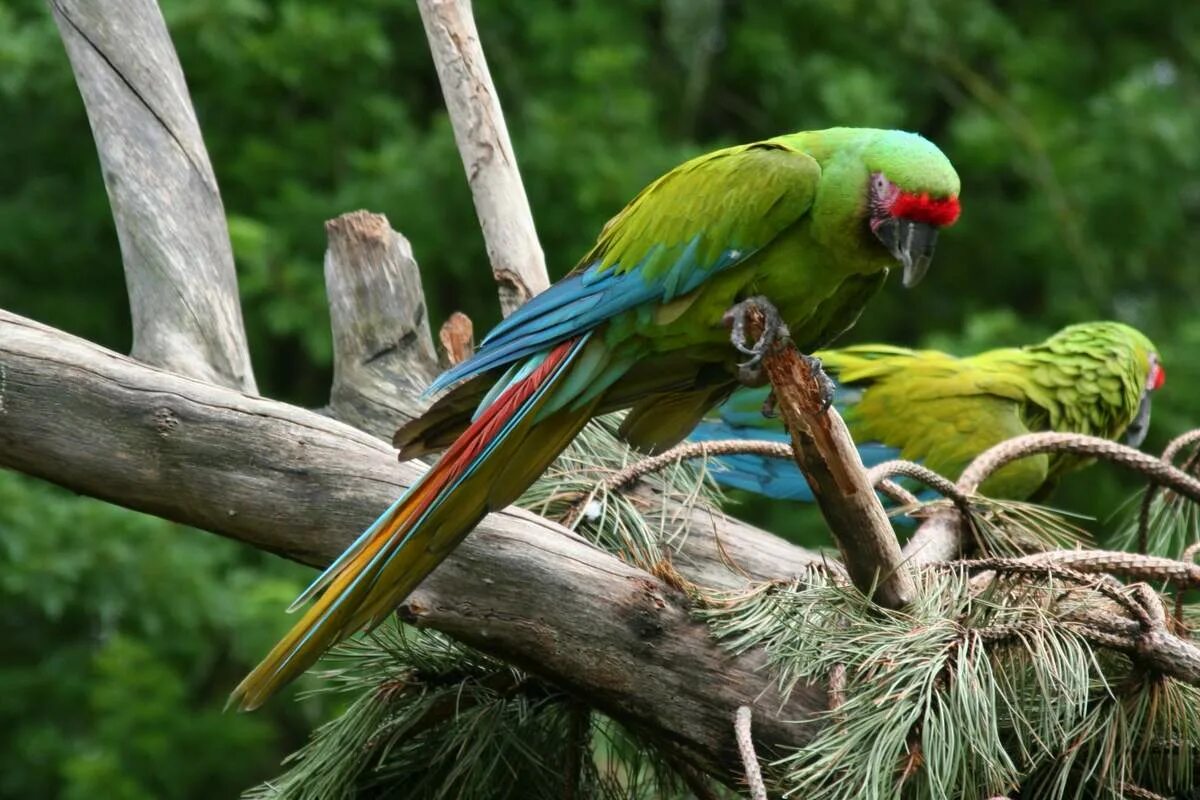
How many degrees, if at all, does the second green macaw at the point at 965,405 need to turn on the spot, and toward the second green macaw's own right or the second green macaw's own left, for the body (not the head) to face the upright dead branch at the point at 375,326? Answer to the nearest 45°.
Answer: approximately 135° to the second green macaw's own right

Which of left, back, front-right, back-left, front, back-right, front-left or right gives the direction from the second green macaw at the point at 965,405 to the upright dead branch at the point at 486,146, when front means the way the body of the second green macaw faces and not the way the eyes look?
back-right

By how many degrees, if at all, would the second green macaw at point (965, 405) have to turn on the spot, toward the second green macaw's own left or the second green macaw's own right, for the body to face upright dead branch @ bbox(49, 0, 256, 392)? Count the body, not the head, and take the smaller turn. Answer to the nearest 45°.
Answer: approximately 135° to the second green macaw's own right

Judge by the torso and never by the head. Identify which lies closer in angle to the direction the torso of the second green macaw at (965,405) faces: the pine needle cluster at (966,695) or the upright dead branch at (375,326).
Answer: the pine needle cluster

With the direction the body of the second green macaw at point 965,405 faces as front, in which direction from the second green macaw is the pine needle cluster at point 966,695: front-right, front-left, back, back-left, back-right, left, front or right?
right

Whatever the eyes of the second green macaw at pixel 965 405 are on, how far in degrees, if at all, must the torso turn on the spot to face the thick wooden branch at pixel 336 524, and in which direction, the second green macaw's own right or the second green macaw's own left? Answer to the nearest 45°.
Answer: approximately 135° to the second green macaw's own right

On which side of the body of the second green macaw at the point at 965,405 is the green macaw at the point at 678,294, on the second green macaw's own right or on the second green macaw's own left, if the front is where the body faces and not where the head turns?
on the second green macaw's own right

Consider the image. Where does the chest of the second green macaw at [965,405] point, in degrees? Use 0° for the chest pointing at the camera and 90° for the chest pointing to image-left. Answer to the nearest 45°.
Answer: approximately 270°
